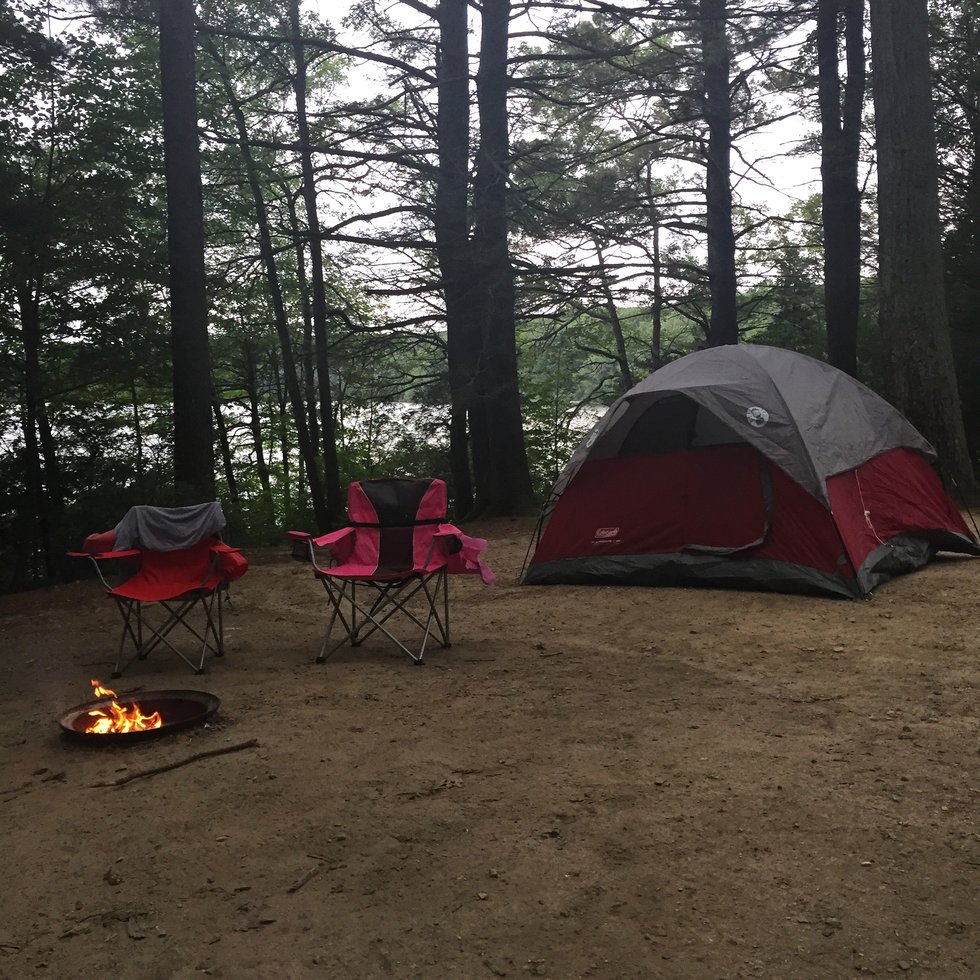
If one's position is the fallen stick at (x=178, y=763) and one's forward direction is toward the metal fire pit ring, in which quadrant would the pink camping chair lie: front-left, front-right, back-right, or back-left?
front-right

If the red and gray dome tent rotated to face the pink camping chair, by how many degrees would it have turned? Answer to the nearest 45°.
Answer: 0° — it already faces it

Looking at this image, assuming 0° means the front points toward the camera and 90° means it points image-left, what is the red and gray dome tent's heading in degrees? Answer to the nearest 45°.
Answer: approximately 45°

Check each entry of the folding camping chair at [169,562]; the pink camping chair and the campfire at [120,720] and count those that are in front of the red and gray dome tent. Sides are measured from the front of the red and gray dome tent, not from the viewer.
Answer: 3

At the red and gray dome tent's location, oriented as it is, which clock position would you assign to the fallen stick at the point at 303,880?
The fallen stick is roughly at 11 o'clock from the red and gray dome tent.

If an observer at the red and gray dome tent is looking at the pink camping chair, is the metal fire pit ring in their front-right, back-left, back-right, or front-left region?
front-left

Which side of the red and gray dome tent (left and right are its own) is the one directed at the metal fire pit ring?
front

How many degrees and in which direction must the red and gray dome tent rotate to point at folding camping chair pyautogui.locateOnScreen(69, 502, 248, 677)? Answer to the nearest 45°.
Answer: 0° — it already faces it

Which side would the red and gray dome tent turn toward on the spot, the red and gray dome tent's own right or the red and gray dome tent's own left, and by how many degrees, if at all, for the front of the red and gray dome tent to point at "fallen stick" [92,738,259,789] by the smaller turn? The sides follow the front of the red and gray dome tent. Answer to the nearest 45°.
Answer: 0° — it already faces it
